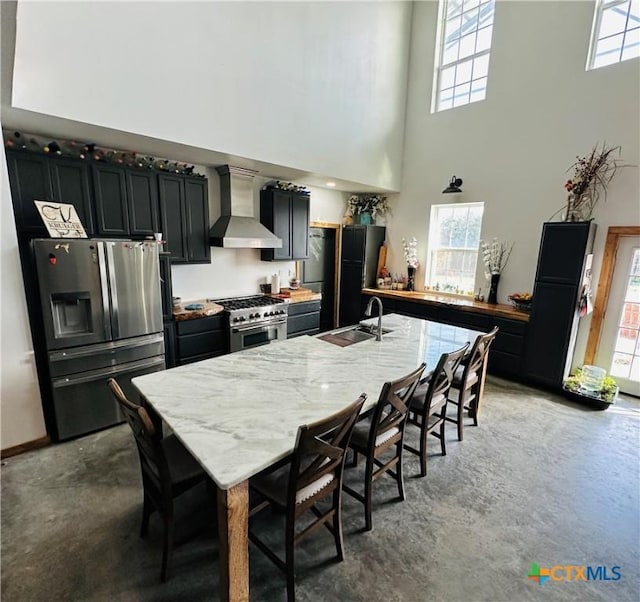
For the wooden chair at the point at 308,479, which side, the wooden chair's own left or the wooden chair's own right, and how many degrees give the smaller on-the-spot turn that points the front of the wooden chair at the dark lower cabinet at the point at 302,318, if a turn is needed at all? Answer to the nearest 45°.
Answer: approximately 45° to the wooden chair's own right

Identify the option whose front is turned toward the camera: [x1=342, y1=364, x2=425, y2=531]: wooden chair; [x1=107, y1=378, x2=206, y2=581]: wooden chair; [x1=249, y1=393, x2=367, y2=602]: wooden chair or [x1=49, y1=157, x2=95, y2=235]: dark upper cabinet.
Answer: the dark upper cabinet

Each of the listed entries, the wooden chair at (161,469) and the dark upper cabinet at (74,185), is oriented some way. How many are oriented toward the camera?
1

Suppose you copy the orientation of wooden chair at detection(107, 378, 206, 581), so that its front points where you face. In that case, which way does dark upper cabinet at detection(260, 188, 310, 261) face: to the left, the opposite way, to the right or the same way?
to the right

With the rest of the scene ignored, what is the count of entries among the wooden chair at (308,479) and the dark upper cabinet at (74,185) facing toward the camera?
1

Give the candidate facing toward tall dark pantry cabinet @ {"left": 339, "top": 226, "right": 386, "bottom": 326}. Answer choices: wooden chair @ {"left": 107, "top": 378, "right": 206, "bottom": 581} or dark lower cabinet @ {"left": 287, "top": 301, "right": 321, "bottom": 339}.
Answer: the wooden chair

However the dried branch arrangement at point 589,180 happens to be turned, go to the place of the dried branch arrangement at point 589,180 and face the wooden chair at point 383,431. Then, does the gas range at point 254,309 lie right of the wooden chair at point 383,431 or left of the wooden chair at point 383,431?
right

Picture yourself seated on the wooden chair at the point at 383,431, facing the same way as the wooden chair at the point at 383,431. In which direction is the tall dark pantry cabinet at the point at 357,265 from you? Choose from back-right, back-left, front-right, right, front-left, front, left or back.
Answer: front-right

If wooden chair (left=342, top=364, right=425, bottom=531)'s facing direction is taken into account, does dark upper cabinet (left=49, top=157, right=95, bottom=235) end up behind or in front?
in front

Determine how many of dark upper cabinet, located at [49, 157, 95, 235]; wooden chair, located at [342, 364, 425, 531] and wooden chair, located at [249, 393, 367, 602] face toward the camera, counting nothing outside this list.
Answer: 1

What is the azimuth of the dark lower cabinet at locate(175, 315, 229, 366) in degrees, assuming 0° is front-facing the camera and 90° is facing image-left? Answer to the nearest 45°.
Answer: approximately 315°

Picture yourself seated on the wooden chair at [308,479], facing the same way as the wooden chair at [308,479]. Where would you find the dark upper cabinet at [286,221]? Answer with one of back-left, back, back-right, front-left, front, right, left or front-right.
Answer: front-right

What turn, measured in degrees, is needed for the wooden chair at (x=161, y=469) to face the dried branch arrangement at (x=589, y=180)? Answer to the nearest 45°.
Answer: approximately 45° to its right

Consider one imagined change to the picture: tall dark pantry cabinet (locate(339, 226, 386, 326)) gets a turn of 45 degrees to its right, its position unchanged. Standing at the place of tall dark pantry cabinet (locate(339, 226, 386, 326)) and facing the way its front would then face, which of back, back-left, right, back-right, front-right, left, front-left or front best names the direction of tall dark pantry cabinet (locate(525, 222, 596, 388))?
back-left
